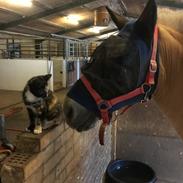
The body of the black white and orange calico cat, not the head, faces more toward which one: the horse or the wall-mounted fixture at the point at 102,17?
the horse

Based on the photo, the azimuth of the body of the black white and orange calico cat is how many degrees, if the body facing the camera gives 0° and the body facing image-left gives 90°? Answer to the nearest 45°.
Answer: approximately 45°

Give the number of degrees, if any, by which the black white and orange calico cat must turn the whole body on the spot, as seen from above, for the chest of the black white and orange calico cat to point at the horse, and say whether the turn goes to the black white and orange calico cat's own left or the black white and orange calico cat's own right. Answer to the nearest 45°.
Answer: approximately 90° to the black white and orange calico cat's own left

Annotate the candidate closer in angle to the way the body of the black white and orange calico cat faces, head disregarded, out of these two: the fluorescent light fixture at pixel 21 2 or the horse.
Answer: the horse

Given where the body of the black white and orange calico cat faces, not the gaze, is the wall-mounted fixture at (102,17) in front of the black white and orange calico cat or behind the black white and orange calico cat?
behind
